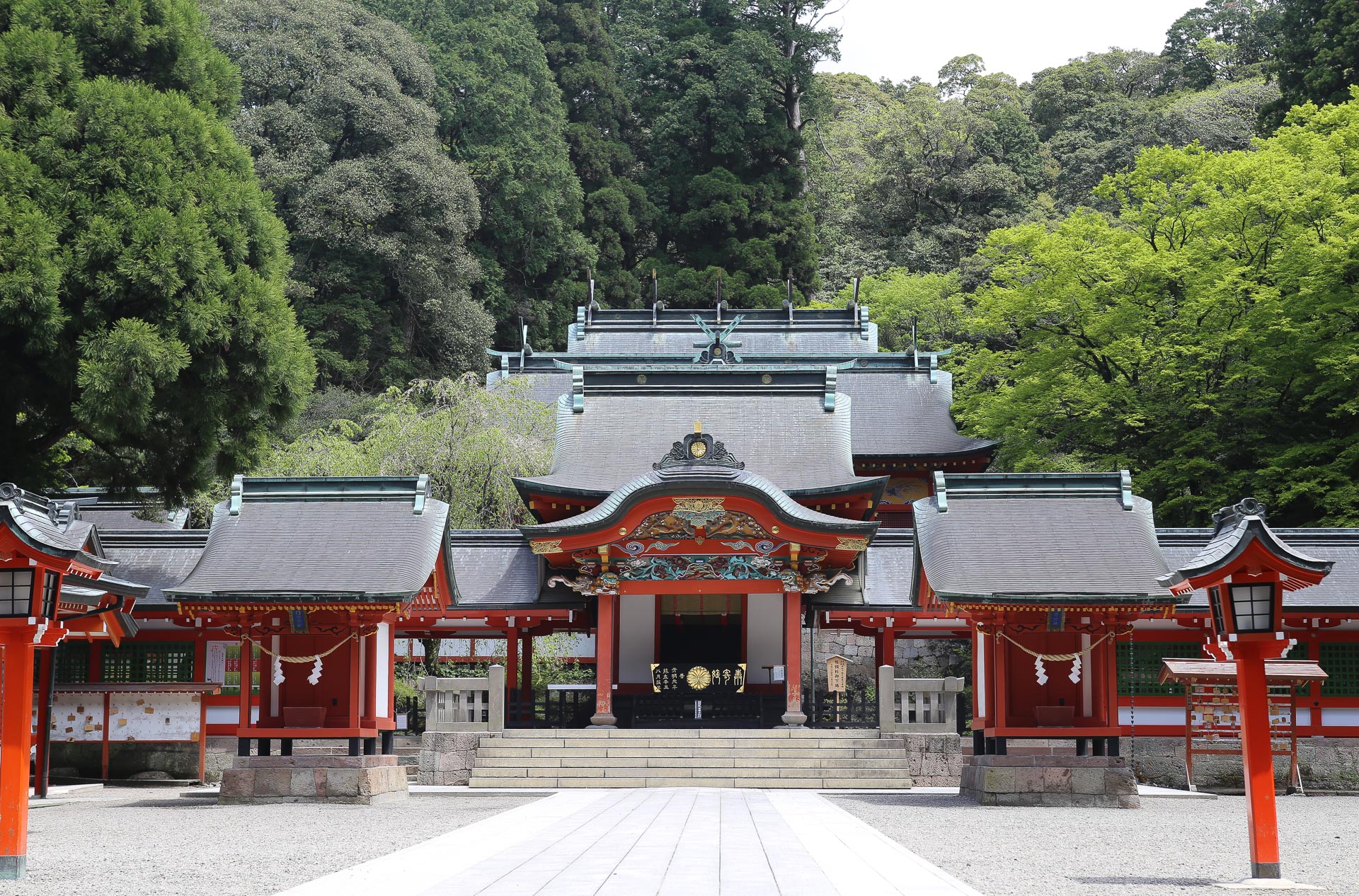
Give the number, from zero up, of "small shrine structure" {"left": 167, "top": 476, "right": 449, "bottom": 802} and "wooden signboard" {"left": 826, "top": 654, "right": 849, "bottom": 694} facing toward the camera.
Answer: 2

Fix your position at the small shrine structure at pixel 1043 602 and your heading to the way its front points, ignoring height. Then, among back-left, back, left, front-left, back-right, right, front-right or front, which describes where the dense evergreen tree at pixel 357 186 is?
back-right

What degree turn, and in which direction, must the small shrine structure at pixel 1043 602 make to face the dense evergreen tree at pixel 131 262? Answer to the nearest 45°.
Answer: approximately 90° to its right

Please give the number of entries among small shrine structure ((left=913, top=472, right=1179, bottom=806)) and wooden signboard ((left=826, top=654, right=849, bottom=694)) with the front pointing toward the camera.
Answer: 2

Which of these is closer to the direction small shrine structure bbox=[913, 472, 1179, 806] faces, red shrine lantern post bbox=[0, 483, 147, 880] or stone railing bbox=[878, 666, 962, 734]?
the red shrine lantern post

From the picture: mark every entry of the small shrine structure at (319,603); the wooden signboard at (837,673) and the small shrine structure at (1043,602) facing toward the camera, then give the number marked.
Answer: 3

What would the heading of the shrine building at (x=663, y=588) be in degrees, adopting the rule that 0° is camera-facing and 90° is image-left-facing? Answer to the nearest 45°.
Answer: approximately 0°

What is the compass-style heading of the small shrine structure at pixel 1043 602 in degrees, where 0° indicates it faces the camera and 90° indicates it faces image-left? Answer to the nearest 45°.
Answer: approximately 0°

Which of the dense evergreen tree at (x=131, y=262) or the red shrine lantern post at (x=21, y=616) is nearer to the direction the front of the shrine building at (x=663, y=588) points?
the red shrine lantern post
